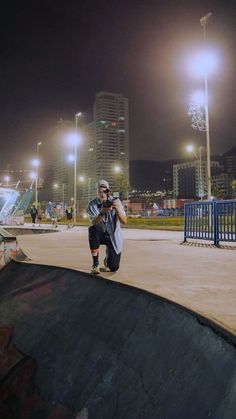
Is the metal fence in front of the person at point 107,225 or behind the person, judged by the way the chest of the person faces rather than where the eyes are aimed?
behind

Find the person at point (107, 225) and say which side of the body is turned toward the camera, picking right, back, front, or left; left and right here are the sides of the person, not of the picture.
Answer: front
